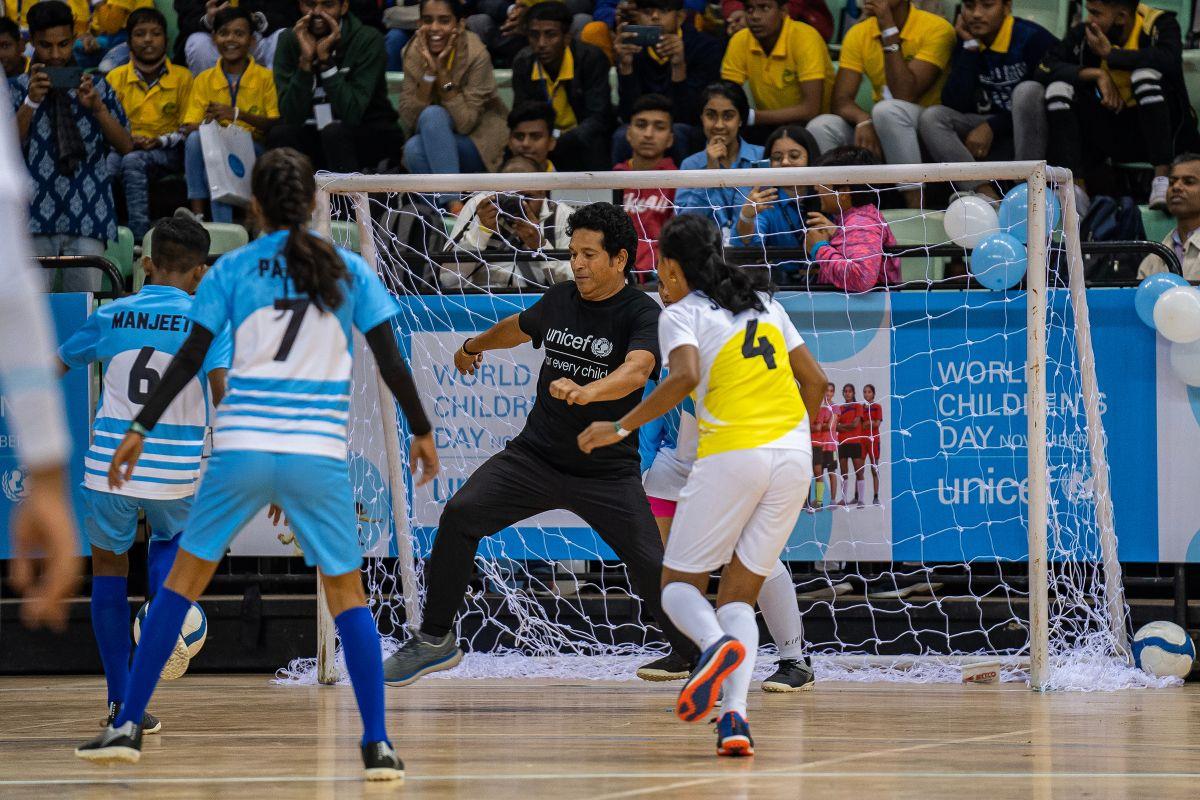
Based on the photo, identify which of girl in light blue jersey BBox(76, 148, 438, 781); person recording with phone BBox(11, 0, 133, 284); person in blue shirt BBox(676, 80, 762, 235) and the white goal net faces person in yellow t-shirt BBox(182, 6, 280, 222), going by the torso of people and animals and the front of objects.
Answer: the girl in light blue jersey

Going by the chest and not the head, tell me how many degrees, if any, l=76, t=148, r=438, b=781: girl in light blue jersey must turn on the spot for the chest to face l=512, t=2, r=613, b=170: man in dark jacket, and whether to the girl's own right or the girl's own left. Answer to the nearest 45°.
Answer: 0° — they already face them

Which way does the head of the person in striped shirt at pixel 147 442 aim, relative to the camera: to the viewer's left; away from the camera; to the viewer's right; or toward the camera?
away from the camera

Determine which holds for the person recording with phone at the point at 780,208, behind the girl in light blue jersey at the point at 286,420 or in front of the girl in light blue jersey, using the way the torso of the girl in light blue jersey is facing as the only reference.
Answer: in front

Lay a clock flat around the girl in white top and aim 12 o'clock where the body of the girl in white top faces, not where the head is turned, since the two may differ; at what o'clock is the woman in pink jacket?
The woman in pink jacket is roughly at 2 o'clock from the girl in white top.

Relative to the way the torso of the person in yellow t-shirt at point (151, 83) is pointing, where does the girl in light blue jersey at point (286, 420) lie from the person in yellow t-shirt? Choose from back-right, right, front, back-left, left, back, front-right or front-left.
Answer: front

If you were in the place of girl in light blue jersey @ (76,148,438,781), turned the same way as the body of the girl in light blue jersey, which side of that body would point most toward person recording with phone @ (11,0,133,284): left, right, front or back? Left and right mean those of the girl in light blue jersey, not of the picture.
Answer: front

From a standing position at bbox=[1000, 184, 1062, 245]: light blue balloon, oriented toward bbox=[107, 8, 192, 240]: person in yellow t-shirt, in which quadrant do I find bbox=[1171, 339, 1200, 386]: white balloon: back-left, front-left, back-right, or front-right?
back-left

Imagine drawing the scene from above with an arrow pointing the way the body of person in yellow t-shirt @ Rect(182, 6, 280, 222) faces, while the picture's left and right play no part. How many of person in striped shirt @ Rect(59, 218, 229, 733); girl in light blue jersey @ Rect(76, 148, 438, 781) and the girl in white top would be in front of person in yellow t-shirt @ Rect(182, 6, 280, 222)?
3

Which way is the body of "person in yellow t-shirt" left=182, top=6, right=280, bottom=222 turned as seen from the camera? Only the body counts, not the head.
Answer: toward the camera

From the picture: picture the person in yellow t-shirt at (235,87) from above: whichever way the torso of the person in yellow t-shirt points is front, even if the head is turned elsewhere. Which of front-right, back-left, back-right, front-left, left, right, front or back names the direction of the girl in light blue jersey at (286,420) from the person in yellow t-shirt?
front

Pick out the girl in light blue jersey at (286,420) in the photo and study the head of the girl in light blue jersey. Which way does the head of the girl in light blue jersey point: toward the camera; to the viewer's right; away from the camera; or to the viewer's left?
away from the camera

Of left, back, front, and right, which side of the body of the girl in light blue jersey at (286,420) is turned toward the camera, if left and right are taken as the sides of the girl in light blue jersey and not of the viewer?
back

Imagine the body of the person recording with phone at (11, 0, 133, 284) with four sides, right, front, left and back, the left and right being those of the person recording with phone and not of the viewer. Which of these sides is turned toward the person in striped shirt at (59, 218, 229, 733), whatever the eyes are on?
front

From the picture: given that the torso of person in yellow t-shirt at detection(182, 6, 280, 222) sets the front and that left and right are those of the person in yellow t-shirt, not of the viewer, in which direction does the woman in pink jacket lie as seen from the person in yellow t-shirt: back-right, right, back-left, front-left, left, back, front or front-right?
front-left

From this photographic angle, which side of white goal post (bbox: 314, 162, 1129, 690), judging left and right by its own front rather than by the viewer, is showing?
front

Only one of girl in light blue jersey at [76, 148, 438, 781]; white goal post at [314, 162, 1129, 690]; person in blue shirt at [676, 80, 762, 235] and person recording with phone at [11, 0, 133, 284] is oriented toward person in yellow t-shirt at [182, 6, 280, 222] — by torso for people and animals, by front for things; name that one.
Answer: the girl in light blue jersey
